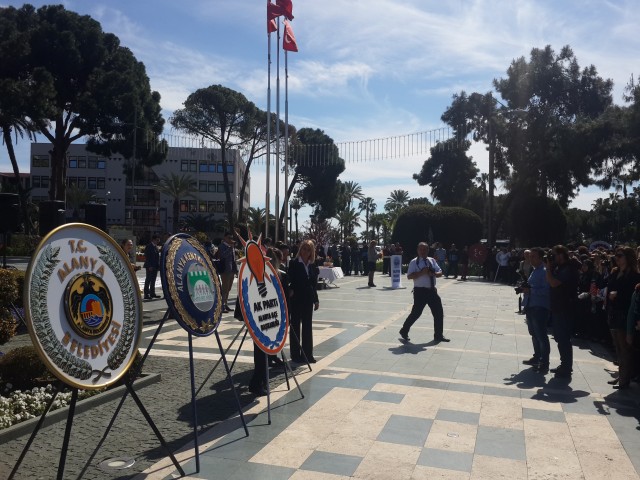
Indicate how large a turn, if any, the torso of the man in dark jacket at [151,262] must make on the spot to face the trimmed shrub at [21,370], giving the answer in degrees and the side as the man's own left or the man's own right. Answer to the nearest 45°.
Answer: approximately 90° to the man's own right

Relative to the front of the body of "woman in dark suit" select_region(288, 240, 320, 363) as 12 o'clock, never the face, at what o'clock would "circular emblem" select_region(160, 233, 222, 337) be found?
The circular emblem is roughly at 2 o'clock from the woman in dark suit.

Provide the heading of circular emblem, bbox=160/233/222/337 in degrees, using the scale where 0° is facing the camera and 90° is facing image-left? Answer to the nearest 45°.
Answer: approximately 315°

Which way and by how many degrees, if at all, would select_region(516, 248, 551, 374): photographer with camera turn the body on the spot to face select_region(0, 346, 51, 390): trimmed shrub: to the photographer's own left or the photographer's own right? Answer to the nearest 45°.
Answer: approximately 45° to the photographer's own left

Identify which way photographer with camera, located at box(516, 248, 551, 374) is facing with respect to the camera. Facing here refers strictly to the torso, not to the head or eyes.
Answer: to the viewer's left
